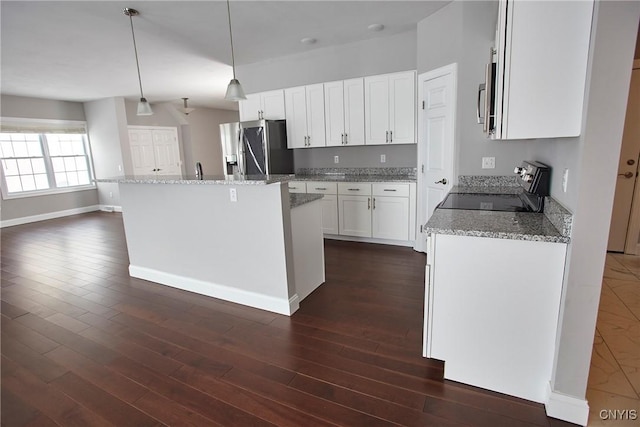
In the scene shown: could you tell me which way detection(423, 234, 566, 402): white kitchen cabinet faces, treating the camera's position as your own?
facing to the left of the viewer

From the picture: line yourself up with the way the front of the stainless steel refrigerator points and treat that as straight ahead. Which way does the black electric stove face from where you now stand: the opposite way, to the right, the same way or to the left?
to the right

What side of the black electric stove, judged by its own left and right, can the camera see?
left

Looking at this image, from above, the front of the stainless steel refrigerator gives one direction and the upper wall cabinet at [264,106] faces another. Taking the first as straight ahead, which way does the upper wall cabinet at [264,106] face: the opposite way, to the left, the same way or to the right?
the same way

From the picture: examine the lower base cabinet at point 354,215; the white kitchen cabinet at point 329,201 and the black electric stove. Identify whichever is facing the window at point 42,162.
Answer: the black electric stove

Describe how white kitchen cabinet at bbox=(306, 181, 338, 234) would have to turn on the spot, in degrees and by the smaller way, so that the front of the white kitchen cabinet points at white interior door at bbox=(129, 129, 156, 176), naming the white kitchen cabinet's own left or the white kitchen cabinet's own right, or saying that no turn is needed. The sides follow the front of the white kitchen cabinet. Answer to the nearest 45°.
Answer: approximately 135° to the white kitchen cabinet's own right

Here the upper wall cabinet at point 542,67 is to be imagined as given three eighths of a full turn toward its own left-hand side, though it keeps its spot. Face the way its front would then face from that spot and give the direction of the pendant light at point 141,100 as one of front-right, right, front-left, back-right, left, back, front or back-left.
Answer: back-right

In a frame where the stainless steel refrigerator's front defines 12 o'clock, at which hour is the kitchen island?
The kitchen island is roughly at 11 o'clock from the stainless steel refrigerator.

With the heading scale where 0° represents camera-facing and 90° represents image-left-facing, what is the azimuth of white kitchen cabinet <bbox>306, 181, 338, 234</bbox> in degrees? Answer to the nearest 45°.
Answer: approximately 0°

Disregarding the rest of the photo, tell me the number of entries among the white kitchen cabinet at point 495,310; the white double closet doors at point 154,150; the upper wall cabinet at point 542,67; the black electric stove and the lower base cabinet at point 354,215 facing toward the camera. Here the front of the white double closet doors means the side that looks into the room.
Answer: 2

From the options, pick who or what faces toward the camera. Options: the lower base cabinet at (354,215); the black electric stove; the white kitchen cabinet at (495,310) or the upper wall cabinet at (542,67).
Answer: the lower base cabinet

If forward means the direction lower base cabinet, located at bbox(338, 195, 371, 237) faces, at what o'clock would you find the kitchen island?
The kitchen island is roughly at 1 o'clock from the lower base cabinet.

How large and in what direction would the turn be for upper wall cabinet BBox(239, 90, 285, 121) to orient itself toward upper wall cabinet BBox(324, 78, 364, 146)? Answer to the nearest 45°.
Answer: approximately 90° to its left

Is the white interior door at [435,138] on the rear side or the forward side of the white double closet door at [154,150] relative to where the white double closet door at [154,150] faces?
on the forward side

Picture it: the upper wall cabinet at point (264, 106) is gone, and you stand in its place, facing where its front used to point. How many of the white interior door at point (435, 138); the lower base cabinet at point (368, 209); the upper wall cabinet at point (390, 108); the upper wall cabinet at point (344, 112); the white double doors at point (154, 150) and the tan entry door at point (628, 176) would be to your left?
5

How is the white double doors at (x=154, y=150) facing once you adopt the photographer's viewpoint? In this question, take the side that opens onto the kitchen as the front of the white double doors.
facing the viewer

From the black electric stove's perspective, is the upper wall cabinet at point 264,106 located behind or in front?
in front

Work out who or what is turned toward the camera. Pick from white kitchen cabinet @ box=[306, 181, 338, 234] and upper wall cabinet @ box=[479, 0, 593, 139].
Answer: the white kitchen cabinet

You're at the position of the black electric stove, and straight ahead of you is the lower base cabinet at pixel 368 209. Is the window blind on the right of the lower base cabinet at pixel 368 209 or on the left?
left
